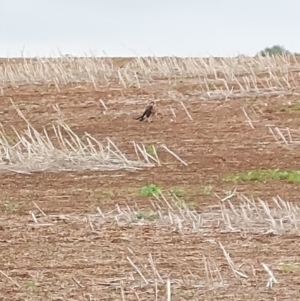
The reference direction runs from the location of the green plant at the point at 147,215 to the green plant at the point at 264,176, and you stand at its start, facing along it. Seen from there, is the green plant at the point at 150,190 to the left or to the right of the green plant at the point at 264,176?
left

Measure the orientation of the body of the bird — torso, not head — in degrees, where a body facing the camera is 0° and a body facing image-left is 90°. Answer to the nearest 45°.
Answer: approximately 270°
